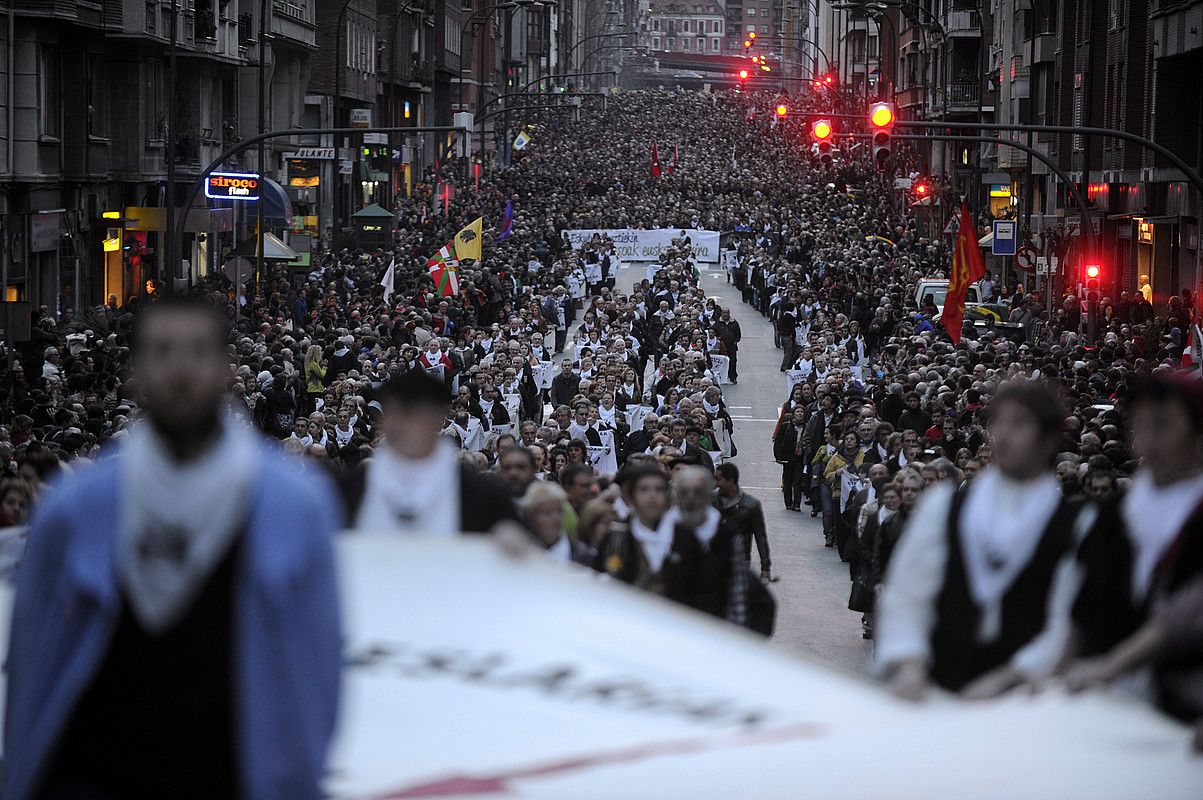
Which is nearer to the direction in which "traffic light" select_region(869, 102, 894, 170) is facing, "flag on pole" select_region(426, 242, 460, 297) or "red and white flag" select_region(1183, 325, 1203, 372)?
the red and white flag

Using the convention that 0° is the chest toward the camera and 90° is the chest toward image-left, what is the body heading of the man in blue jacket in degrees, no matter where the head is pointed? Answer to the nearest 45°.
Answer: approximately 0°

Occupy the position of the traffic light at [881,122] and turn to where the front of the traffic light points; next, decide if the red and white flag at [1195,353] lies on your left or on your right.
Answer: on your left

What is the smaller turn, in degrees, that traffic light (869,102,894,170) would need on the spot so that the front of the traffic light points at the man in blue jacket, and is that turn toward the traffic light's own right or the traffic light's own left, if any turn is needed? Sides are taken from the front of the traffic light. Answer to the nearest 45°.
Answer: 0° — it already faces them

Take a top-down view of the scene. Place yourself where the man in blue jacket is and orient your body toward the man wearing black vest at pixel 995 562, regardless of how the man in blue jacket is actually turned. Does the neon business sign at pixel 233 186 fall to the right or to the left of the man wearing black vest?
left

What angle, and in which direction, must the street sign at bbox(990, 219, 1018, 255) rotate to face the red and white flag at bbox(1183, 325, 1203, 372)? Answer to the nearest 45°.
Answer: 0° — it already faces it

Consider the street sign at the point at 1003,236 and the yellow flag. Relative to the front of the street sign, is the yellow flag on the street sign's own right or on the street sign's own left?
on the street sign's own right

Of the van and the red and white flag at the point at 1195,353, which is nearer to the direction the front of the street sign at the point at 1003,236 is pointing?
the red and white flag

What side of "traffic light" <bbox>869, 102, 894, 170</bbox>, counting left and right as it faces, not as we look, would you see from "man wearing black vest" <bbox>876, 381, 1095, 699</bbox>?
front
